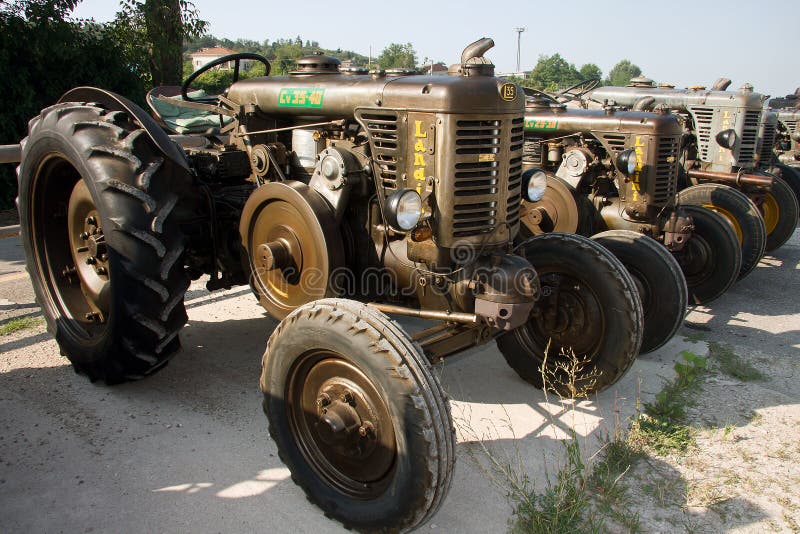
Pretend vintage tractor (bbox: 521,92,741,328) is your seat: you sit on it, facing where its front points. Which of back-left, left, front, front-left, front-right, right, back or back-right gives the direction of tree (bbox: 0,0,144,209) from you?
back-right

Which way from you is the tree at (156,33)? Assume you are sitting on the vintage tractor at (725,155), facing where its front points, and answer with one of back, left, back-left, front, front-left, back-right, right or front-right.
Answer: back-right

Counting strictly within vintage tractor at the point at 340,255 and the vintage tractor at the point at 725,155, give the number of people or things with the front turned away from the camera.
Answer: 0

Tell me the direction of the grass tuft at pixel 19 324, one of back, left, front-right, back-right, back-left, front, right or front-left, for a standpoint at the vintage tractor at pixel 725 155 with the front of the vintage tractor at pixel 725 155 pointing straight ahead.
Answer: right

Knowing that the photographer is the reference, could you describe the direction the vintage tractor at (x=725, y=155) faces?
facing the viewer and to the right of the viewer

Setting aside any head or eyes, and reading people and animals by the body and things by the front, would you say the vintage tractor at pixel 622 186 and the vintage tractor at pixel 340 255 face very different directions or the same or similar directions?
same or similar directions

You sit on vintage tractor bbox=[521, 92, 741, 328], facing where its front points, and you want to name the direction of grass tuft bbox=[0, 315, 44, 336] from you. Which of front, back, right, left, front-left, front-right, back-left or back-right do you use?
right

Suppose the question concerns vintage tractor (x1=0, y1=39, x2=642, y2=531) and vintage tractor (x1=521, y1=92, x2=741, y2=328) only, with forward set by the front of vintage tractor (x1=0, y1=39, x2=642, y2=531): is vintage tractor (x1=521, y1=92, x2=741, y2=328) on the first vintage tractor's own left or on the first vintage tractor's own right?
on the first vintage tractor's own left

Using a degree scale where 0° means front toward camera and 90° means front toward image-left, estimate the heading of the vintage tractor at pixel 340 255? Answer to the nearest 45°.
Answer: approximately 315°

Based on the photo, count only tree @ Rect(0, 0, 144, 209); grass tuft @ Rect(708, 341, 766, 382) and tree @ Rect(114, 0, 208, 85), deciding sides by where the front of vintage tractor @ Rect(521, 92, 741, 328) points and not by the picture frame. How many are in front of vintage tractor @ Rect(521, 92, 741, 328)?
1

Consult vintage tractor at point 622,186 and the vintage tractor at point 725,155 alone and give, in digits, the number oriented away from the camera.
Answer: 0

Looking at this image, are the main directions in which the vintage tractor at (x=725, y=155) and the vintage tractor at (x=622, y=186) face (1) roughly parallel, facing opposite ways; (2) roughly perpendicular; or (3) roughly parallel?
roughly parallel

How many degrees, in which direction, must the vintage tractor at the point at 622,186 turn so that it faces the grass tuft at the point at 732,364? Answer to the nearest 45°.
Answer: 0° — it already faces it

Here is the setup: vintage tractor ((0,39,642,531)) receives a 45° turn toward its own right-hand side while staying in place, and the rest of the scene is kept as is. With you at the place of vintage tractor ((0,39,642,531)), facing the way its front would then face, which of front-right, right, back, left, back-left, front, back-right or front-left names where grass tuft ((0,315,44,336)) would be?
back-right

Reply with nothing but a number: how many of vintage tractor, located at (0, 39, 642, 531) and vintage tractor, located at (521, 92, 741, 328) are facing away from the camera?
0

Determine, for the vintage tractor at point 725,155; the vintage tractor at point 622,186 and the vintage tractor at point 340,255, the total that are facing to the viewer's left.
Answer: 0

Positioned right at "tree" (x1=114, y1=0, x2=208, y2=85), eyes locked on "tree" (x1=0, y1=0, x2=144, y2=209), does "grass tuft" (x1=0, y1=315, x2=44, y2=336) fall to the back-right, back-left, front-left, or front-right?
front-left

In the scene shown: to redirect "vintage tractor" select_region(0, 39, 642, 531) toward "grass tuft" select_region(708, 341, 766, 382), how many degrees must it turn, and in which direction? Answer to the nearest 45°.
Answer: approximately 45° to its left
